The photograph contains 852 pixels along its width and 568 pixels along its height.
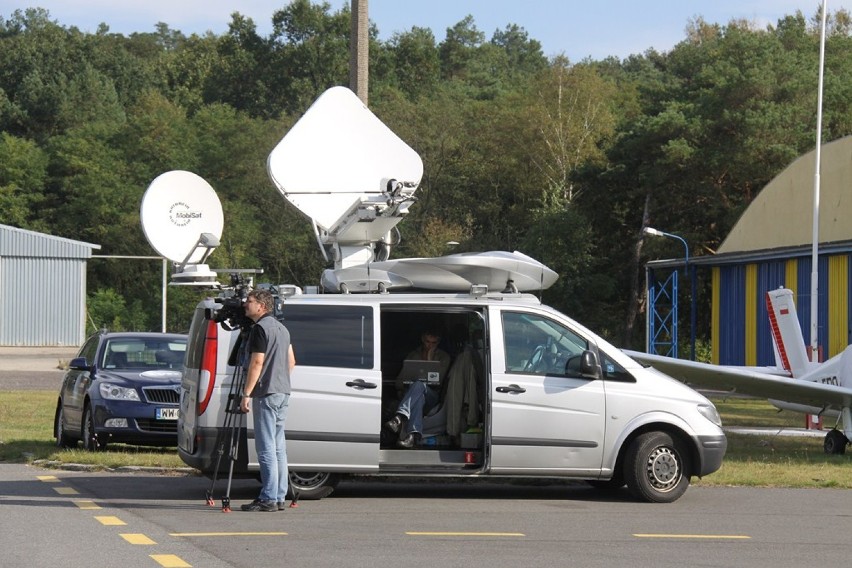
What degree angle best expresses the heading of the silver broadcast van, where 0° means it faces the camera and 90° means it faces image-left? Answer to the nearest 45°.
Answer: approximately 270°

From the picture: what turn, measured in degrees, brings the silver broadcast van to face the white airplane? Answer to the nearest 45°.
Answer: approximately 45° to its left

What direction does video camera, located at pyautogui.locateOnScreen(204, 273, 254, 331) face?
to the viewer's left

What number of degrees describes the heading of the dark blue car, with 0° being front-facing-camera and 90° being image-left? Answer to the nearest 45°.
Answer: approximately 315°

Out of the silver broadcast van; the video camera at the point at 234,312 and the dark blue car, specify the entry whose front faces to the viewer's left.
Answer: the video camera

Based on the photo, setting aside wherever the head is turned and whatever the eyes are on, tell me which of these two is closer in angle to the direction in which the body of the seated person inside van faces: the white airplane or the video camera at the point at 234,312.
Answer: the video camera

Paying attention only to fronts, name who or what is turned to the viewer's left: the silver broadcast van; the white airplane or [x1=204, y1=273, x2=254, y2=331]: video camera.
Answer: the video camera

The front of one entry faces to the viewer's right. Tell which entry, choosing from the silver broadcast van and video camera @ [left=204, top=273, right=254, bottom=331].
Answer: the silver broadcast van

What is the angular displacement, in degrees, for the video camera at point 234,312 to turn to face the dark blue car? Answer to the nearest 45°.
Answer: approximately 90° to its right

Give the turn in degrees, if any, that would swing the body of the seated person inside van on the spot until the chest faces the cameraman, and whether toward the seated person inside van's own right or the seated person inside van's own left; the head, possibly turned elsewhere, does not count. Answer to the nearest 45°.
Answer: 0° — they already face them
